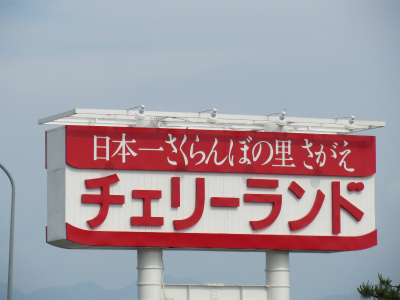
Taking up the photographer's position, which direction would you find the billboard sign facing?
facing the viewer and to the right of the viewer

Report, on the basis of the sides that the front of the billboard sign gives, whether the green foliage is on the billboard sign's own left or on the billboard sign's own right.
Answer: on the billboard sign's own left

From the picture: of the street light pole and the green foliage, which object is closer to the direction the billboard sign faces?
the green foliage

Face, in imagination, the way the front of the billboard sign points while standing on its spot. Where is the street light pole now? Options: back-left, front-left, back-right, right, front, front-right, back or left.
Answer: back-right
